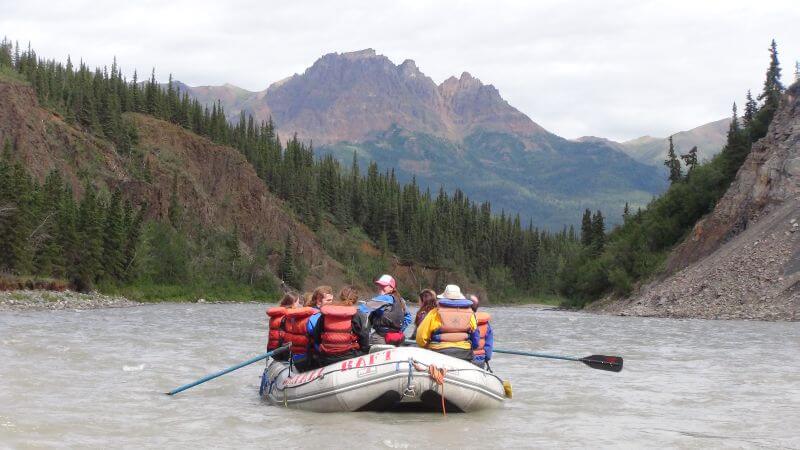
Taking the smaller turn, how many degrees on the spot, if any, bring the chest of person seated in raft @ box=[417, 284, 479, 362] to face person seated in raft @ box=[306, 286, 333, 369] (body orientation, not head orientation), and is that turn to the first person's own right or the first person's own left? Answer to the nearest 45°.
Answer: approximately 90° to the first person's own left

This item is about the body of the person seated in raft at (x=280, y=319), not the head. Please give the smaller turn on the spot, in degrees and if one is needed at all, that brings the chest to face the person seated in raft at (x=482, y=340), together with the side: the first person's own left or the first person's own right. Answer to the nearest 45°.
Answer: approximately 45° to the first person's own right

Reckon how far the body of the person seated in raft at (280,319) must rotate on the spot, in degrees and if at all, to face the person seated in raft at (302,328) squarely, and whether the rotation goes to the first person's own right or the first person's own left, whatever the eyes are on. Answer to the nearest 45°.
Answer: approximately 90° to the first person's own right

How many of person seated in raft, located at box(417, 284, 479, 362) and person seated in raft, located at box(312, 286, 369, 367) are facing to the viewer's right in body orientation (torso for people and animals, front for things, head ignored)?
0

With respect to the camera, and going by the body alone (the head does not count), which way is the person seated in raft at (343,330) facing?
away from the camera

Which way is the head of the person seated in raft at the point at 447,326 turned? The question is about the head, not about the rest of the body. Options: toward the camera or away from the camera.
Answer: away from the camera

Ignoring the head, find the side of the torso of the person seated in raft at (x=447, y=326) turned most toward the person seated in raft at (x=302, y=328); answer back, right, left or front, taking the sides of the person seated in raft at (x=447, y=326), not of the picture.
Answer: left

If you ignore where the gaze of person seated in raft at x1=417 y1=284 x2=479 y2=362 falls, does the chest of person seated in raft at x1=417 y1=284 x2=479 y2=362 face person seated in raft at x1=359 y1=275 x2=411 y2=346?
no

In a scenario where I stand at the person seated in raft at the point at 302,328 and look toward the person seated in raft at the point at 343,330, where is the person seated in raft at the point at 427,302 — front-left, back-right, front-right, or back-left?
front-left

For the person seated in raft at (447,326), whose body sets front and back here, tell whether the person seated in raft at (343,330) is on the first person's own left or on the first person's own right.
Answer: on the first person's own left

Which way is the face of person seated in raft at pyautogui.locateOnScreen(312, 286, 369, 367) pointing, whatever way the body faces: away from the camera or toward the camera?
away from the camera

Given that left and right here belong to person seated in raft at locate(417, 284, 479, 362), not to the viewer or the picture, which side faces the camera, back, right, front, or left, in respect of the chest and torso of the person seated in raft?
back
